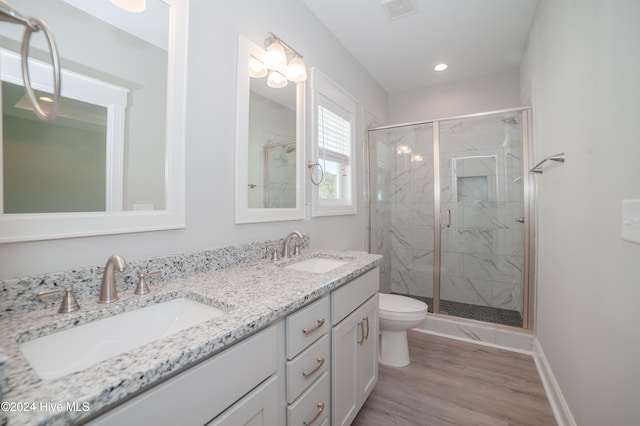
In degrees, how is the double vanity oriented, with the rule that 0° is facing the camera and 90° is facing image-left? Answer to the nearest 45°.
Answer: approximately 315°

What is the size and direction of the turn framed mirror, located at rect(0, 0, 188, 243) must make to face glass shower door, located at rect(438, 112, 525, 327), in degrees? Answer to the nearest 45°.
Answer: approximately 45° to its left

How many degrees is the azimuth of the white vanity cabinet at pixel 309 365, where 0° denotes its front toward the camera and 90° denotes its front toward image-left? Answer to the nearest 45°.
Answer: approximately 315°
